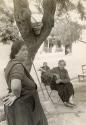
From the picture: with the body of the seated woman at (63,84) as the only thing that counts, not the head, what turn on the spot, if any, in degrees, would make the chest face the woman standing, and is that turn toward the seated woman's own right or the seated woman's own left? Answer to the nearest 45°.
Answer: approximately 90° to the seated woman's own right

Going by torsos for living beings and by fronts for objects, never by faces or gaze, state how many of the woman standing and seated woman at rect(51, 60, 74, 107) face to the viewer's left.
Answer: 0

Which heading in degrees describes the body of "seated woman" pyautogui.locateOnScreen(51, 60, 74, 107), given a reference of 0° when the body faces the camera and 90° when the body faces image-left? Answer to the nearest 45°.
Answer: approximately 315°
